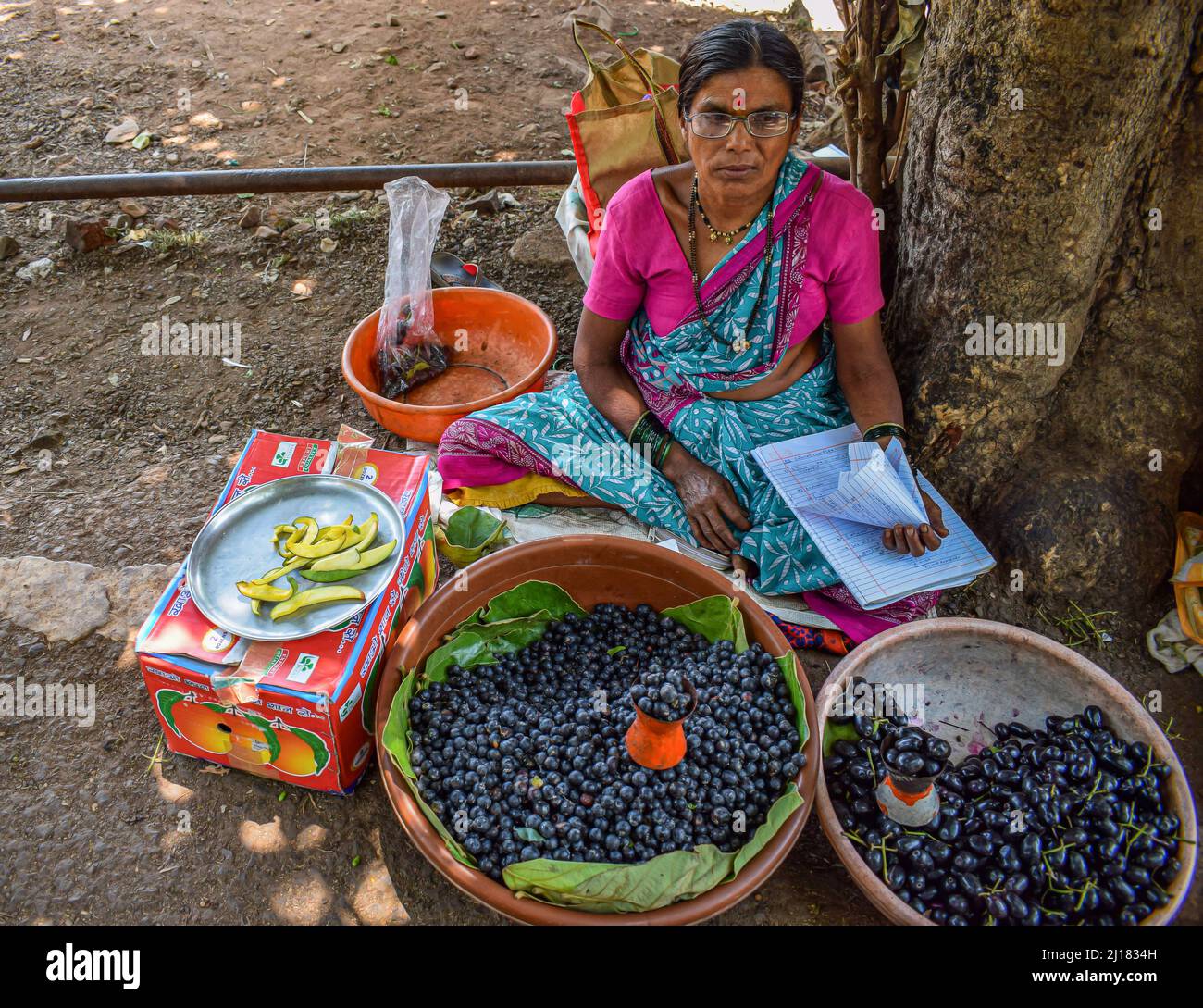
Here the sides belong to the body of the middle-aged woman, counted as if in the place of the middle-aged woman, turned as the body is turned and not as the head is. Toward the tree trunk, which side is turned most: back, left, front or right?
left

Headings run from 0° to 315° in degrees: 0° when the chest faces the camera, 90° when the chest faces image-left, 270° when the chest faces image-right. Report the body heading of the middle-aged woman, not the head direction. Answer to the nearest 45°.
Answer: approximately 0°

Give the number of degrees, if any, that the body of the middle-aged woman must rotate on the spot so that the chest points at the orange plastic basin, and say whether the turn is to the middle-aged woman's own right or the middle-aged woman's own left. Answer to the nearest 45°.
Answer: approximately 135° to the middle-aged woman's own right

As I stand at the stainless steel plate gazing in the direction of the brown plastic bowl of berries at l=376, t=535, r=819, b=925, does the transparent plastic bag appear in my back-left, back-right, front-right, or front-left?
back-left

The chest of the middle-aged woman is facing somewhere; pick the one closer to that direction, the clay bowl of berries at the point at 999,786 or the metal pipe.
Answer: the clay bowl of berries

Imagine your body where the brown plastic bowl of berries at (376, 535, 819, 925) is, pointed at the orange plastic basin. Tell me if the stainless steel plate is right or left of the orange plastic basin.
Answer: left

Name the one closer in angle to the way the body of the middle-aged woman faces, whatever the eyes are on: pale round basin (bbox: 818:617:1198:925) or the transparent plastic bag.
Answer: the pale round basin

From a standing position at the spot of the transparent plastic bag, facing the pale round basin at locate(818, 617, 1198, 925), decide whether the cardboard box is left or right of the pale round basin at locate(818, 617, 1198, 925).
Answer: right

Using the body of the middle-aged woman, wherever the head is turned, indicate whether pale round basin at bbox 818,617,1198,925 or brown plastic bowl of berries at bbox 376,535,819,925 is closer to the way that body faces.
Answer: the brown plastic bowl of berries

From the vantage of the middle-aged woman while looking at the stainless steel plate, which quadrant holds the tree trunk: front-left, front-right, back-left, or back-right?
back-left

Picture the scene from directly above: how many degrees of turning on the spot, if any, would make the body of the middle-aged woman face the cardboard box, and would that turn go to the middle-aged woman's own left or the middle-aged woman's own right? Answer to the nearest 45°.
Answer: approximately 45° to the middle-aged woman's own right

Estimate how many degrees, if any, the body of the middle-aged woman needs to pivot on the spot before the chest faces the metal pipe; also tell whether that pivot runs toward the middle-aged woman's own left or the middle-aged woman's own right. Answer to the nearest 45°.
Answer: approximately 135° to the middle-aged woman's own right
